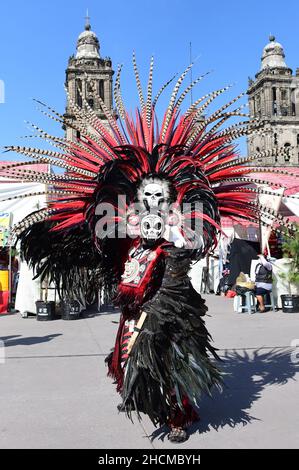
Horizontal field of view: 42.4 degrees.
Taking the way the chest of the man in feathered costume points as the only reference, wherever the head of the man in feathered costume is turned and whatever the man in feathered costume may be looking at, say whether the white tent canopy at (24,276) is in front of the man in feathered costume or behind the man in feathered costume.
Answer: behind

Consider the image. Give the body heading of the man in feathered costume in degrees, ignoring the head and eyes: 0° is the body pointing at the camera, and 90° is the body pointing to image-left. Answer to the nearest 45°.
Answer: approximately 0°

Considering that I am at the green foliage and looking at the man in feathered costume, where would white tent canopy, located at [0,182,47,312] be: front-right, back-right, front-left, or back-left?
front-right

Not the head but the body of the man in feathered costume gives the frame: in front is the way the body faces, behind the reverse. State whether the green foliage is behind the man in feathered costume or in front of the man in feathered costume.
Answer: behind
